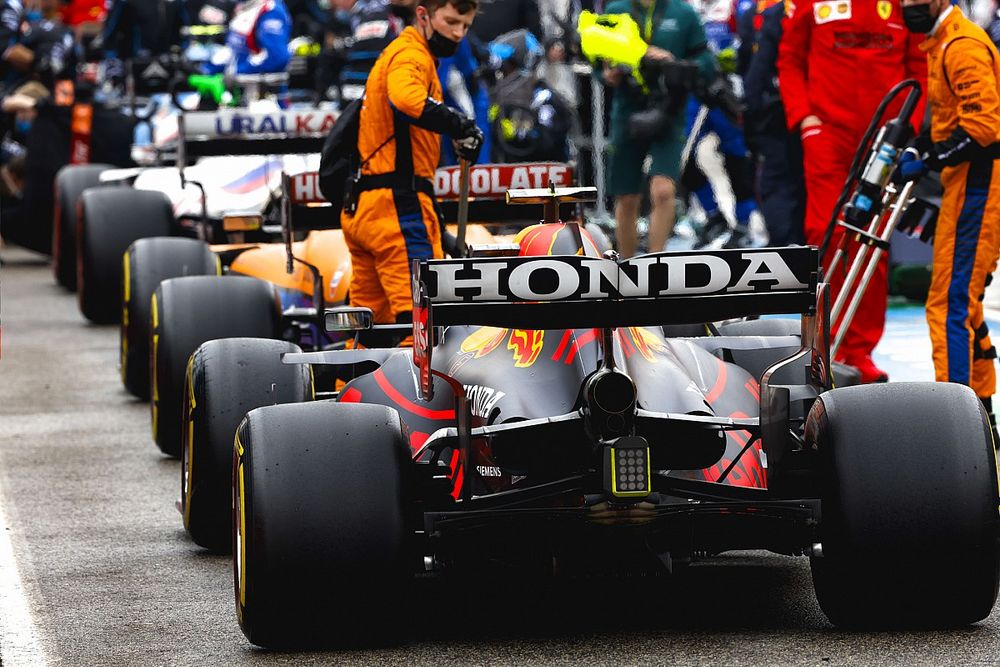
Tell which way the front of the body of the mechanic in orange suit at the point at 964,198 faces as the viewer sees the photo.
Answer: to the viewer's left

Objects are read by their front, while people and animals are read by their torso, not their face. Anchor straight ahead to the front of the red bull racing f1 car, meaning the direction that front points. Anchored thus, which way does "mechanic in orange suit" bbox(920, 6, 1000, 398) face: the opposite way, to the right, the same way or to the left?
to the left

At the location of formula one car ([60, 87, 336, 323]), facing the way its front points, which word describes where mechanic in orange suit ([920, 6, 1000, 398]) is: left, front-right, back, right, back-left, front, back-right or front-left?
back-right

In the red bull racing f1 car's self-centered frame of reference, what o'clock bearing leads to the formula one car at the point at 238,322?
The formula one car is roughly at 11 o'clock from the red bull racing f1 car.

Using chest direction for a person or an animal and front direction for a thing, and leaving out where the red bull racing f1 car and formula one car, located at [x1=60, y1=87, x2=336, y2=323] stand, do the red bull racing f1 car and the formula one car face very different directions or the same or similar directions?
same or similar directions

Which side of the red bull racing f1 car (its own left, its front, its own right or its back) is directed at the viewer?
back

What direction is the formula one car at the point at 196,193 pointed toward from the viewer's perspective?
away from the camera

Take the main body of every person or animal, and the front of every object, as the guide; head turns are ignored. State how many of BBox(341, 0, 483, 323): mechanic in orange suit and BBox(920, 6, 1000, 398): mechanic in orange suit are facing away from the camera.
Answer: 0
